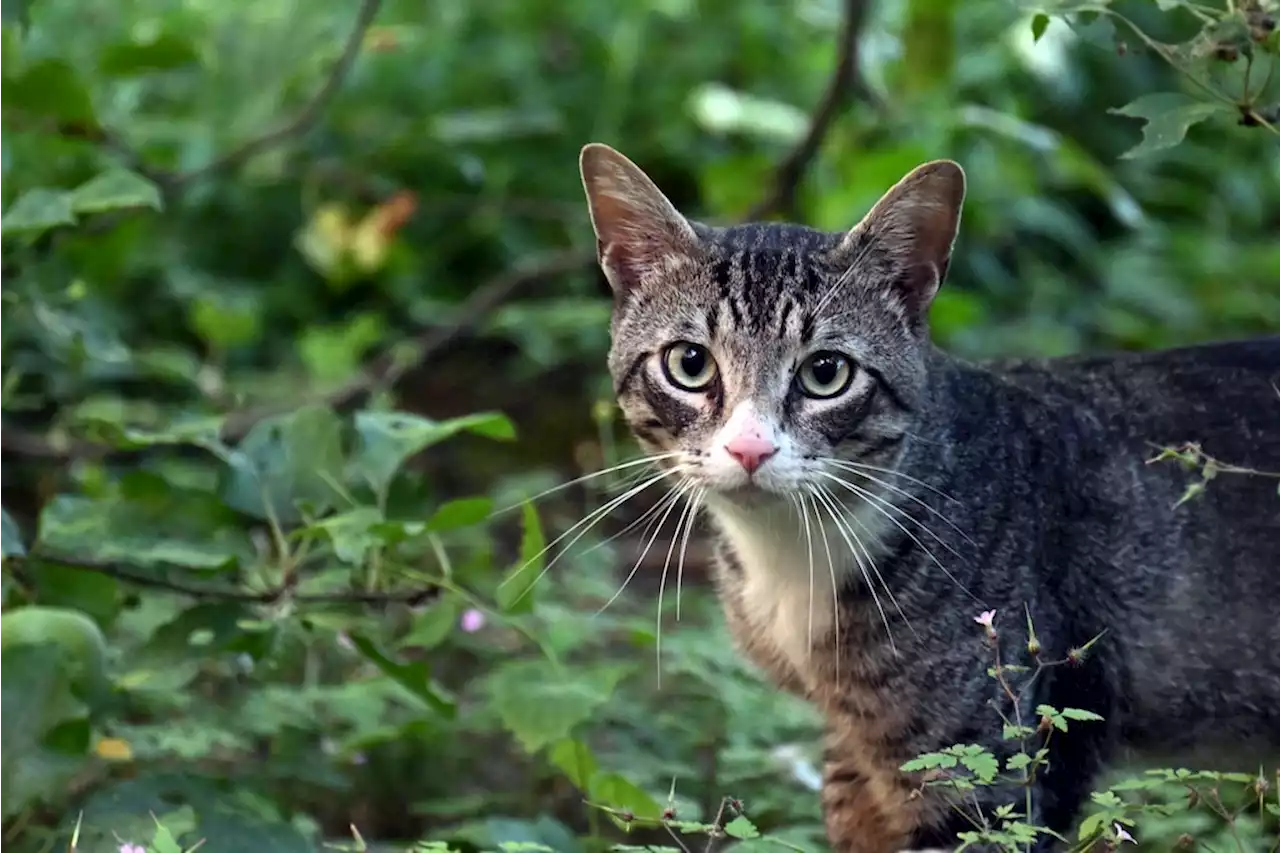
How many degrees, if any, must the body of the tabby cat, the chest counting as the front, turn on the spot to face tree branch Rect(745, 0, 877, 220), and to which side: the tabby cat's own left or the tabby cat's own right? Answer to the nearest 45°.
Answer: approximately 135° to the tabby cat's own right

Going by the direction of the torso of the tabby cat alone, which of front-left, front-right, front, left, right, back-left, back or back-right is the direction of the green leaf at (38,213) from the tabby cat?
front-right

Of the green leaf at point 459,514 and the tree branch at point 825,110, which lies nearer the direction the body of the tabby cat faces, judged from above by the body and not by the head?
the green leaf

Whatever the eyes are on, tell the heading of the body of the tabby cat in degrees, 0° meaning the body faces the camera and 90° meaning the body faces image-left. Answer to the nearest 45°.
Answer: approximately 45°

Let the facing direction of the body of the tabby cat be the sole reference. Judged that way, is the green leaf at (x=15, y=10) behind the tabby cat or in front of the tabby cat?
in front

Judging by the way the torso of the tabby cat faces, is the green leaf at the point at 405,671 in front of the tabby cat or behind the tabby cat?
in front

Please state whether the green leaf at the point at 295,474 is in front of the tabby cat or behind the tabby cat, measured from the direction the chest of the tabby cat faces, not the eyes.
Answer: in front

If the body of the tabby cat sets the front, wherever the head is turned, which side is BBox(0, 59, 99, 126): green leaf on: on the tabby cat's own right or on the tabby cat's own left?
on the tabby cat's own right

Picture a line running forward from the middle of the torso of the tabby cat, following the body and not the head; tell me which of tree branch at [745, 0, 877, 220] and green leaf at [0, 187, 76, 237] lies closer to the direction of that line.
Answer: the green leaf
